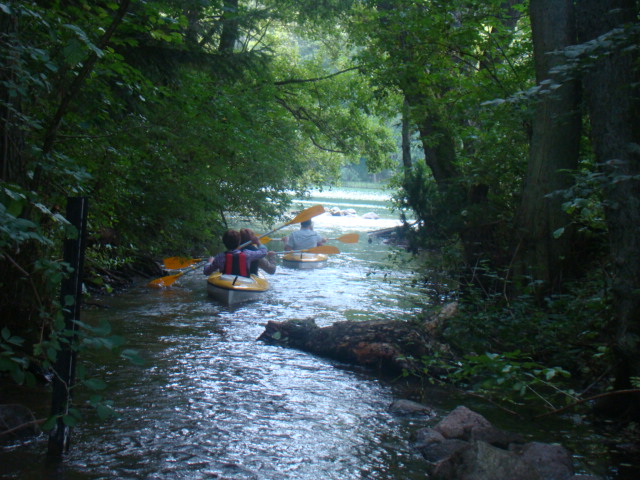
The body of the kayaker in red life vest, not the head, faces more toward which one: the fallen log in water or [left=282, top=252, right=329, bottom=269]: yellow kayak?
the yellow kayak

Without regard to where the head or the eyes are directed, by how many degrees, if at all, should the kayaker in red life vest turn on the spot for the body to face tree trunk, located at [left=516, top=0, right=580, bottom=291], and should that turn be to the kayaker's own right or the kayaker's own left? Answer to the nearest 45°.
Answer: approximately 135° to the kayaker's own right

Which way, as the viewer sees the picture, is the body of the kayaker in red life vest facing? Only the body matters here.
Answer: away from the camera

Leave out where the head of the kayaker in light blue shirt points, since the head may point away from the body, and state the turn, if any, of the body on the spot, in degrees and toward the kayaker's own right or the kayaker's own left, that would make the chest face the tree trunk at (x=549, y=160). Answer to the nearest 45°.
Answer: approximately 180°

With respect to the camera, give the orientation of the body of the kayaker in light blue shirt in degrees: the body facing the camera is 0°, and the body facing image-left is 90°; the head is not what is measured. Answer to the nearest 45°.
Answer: approximately 180°

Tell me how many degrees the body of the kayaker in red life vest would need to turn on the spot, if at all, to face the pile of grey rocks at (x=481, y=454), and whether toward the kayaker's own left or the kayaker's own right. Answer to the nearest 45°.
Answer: approximately 180°

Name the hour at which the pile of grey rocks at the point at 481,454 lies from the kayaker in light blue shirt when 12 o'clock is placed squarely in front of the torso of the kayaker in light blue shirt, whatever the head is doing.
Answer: The pile of grey rocks is roughly at 6 o'clock from the kayaker in light blue shirt.

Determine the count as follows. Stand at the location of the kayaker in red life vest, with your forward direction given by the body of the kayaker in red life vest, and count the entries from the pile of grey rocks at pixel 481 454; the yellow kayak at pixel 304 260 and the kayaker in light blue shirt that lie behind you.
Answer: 1

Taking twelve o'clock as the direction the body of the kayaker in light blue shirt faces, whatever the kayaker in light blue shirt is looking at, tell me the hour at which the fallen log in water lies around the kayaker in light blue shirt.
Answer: The fallen log in water is roughly at 6 o'clock from the kayaker in light blue shirt.

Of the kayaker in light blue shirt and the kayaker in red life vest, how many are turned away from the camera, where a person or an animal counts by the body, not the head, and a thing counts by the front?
2
